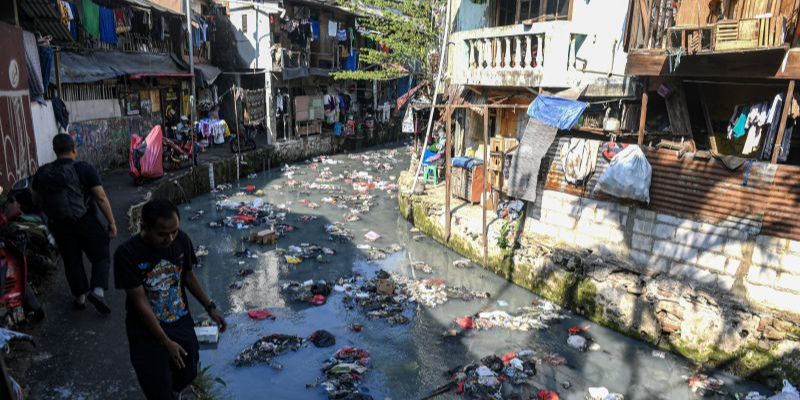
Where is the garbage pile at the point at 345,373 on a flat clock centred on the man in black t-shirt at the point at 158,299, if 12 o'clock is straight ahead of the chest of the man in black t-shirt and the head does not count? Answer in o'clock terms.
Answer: The garbage pile is roughly at 9 o'clock from the man in black t-shirt.

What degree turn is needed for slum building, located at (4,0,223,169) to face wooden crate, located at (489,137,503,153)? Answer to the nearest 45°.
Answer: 0° — it already faces it

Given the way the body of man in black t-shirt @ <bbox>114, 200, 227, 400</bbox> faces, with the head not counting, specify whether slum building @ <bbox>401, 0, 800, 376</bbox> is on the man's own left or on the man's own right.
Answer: on the man's own left

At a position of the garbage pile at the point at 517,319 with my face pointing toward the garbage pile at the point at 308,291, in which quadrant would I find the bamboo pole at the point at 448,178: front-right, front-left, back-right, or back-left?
front-right

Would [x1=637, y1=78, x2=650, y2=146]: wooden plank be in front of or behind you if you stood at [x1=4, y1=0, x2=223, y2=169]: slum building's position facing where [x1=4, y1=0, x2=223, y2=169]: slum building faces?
in front

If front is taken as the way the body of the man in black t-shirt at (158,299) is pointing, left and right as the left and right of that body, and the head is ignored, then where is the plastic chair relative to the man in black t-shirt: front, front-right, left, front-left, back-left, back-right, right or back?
left

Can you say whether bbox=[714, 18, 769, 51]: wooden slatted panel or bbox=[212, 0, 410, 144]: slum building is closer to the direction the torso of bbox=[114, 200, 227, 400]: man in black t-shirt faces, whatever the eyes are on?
the wooden slatted panel

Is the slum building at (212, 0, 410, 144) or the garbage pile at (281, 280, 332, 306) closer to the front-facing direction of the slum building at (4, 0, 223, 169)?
the garbage pile

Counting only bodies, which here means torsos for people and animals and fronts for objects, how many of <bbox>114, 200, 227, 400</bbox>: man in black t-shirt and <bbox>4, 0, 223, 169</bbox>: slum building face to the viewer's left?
0

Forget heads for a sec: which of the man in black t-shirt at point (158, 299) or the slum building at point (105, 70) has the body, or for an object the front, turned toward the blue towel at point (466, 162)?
the slum building

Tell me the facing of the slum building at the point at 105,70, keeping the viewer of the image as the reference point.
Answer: facing the viewer and to the right of the viewer

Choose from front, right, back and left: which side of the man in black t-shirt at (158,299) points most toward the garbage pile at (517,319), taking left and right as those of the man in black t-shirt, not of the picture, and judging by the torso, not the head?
left

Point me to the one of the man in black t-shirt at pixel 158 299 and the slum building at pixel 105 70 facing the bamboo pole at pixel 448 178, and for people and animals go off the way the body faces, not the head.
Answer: the slum building
